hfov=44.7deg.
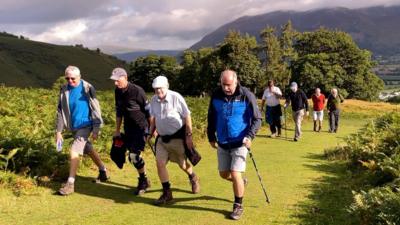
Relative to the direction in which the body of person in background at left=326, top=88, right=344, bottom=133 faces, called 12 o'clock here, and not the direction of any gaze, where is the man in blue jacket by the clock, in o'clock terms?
The man in blue jacket is roughly at 12 o'clock from the person in background.

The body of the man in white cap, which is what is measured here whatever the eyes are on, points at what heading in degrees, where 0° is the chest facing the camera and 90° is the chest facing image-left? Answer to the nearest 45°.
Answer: approximately 45°

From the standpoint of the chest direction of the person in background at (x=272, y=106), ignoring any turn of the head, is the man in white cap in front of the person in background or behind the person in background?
in front

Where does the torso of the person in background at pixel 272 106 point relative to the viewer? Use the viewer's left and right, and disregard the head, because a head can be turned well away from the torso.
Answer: facing the viewer

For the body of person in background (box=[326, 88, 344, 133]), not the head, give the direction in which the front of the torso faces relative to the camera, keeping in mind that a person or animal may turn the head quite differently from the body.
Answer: toward the camera

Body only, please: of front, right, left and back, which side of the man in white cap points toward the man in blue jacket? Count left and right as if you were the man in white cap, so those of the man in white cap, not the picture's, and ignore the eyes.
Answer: left

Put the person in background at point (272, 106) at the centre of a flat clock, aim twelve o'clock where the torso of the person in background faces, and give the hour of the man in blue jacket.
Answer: The man in blue jacket is roughly at 12 o'clock from the person in background.

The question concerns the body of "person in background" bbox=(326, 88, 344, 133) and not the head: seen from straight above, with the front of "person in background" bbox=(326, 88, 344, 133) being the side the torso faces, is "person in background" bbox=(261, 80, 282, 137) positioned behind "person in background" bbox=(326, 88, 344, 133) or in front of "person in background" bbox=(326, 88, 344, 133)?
in front

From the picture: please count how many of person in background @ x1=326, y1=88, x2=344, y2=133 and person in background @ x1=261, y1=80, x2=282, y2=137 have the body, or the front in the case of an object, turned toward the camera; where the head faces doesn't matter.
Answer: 2

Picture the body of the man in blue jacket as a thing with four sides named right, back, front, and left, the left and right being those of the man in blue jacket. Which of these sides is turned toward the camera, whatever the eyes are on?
front

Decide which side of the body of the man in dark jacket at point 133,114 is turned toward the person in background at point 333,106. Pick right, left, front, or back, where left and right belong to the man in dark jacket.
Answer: back

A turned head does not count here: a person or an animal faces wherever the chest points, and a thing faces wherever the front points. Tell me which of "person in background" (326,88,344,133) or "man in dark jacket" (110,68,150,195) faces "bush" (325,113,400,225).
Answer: the person in background

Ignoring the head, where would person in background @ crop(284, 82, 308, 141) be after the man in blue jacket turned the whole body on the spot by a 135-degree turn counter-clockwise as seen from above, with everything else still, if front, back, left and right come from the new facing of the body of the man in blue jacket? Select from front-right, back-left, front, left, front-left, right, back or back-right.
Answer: front-left
